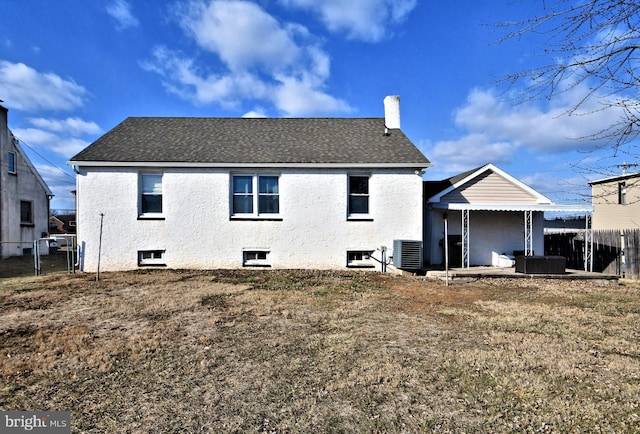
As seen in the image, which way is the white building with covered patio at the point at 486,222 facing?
toward the camera

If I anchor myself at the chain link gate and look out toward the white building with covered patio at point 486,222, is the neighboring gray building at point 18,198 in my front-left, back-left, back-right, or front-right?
back-left

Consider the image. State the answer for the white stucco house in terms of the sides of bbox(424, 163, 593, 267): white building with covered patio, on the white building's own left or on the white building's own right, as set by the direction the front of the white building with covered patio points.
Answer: on the white building's own right

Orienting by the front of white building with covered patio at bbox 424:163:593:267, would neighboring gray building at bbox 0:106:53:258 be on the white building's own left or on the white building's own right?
on the white building's own right

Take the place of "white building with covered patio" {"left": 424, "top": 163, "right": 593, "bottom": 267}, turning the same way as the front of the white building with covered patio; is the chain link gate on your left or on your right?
on your right
